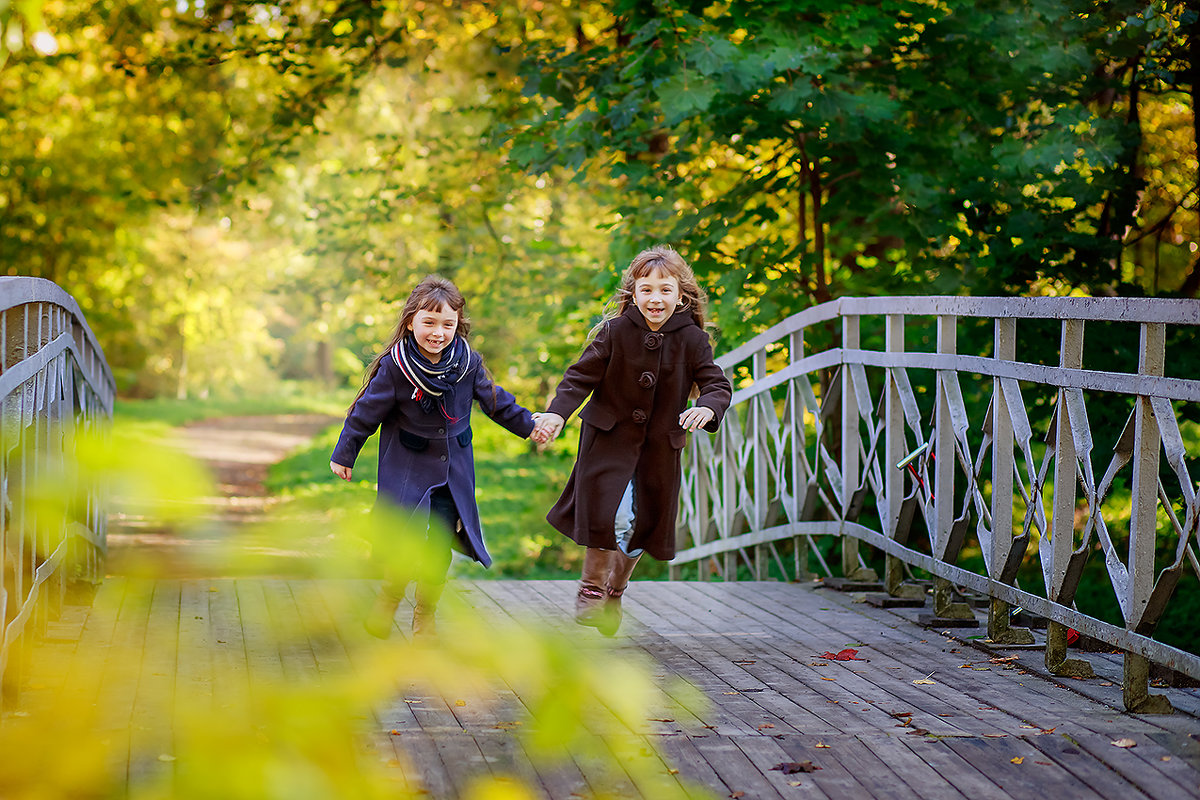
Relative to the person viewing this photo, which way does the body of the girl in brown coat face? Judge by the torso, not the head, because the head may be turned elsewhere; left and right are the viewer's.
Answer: facing the viewer

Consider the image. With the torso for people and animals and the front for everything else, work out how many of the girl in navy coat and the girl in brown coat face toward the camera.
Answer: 2

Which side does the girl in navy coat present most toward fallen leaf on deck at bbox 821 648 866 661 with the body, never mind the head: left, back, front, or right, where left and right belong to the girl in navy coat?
left

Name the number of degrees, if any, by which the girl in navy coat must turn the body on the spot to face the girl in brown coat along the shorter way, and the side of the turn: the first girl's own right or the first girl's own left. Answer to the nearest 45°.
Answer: approximately 90° to the first girl's own left

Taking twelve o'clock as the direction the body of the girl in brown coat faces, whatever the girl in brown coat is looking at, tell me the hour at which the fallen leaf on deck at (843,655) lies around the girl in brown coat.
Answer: The fallen leaf on deck is roughly at 10 o'clock from the girl in brown coat.

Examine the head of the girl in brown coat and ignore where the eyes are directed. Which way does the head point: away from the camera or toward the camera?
toward the camera

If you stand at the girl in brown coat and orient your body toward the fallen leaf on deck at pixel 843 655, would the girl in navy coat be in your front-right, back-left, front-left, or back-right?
back-right

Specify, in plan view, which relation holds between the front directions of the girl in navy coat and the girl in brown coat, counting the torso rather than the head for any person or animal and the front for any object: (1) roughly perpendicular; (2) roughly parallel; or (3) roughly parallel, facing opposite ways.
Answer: roughly parallel

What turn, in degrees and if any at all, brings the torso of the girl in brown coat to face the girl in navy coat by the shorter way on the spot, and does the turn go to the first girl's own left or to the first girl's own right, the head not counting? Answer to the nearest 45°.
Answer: approximately 90° to the first girl's own right

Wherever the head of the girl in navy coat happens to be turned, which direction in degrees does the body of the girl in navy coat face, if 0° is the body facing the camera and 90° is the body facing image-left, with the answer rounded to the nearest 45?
approximately 0°

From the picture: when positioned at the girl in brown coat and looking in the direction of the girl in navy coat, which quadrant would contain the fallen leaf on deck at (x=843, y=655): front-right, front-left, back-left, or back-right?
back-left
